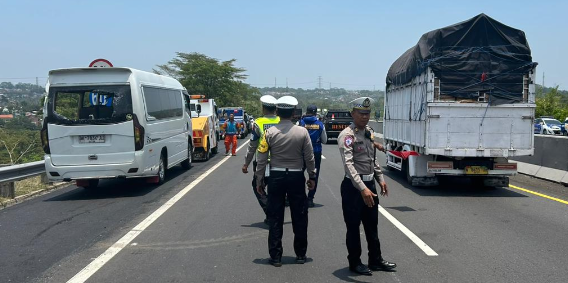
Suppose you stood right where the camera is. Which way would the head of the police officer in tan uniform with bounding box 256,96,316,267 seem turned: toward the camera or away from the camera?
away from the camera

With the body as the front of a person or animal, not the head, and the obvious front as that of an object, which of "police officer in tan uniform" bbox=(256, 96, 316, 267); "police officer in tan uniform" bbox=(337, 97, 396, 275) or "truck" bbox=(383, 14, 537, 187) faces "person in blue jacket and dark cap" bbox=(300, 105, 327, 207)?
"police officer in tan uniform" bbox=(256, 96, 316, 267)

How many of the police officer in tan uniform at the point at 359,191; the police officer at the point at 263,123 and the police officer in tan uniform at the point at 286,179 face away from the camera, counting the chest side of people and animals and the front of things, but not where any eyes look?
2

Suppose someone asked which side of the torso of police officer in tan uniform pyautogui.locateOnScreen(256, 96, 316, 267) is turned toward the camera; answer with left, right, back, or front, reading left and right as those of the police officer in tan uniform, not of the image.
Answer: back

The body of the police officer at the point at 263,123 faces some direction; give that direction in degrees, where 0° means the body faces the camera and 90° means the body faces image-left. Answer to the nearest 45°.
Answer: approximately 180°

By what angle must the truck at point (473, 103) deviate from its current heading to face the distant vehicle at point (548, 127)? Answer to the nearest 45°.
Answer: approximately 45° to its right

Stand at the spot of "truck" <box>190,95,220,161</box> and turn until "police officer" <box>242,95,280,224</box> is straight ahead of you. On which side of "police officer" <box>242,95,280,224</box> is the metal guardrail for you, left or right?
right
